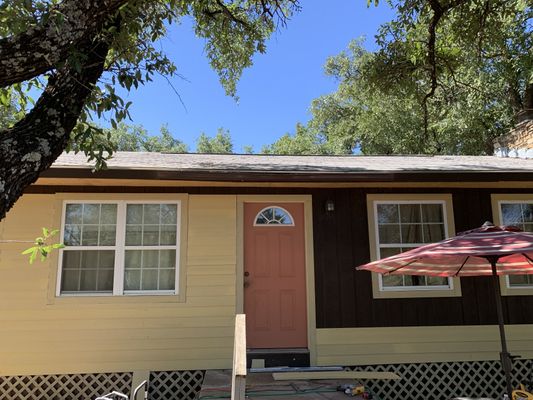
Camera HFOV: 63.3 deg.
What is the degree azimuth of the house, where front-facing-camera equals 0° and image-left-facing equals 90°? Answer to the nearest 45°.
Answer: approximately 0°

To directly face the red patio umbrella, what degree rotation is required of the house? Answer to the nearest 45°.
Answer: approximately 45° to its left

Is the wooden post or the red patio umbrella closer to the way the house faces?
the wooden post

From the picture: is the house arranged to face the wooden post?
yes
